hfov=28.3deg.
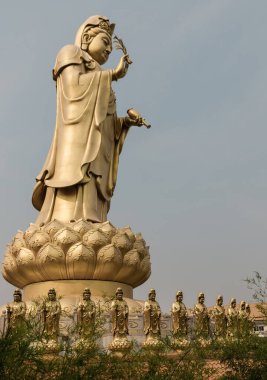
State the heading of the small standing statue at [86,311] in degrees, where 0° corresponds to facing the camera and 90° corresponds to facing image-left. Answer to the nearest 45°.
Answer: approximately 0°

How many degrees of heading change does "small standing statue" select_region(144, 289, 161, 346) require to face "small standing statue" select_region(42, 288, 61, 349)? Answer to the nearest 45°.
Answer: approximately 135° to its right

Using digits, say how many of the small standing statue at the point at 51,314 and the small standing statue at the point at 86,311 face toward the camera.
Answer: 2

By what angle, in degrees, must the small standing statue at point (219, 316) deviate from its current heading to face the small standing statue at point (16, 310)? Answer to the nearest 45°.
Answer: approximately 135° to its right

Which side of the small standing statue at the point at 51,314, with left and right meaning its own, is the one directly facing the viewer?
front

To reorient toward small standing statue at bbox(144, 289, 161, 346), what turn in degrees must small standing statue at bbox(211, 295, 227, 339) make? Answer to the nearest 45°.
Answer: approximately 90° to its right

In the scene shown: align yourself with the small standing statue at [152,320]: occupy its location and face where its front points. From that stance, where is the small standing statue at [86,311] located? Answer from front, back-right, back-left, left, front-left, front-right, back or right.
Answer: back-right

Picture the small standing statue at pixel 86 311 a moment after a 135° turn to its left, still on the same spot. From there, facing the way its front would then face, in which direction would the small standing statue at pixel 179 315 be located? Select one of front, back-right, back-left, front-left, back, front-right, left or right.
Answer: front-right

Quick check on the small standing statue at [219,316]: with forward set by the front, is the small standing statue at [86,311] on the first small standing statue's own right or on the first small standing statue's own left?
on the first small standing statue's own right

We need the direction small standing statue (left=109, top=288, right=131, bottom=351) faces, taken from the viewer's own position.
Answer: facing the viewer and to the right of the viewer
